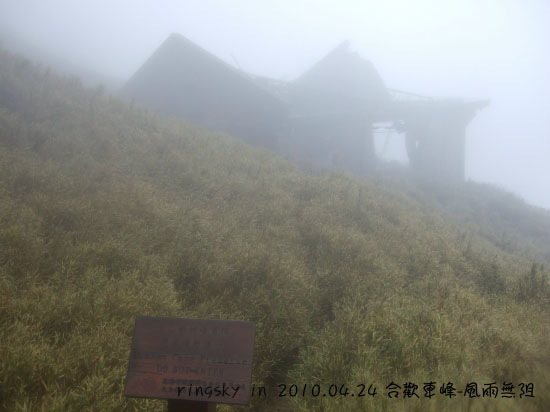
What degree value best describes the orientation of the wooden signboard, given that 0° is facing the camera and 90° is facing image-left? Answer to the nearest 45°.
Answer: approximately 0°

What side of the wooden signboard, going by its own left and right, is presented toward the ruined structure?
back
